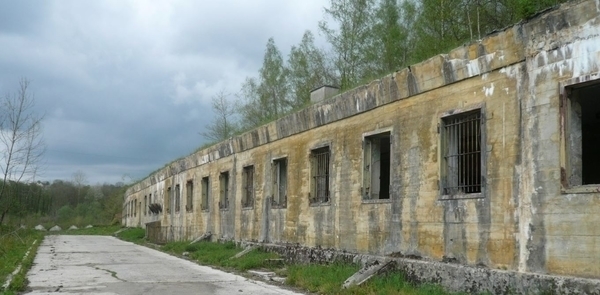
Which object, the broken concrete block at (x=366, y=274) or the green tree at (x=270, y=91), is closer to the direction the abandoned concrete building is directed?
the broken concrete block

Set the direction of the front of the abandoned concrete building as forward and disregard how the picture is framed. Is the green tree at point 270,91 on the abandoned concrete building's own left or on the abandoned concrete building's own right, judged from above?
on the abandoned concrete building's own right

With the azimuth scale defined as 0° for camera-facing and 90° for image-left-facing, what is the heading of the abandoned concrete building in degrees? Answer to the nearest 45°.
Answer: approximately 45°

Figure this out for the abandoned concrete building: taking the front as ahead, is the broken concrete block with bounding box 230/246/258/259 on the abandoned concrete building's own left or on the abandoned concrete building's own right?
on the abandoned concrete building's own right

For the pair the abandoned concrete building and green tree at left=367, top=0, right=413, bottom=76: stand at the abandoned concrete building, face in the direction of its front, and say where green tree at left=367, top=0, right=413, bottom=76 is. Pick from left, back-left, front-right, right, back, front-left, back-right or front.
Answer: back-right

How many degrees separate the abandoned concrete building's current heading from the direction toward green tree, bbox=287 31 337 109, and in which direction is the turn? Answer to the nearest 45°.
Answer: approximately 135° to its right
